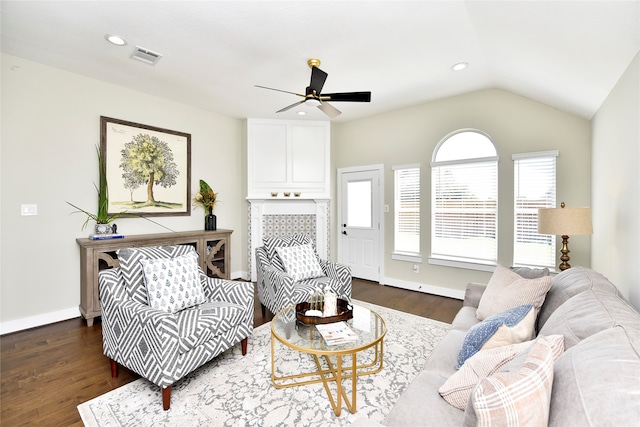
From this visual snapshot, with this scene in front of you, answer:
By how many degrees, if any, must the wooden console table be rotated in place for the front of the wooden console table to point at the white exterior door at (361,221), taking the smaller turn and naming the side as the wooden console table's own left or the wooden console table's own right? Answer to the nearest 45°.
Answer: approximately 45° to the wooden console table's own left

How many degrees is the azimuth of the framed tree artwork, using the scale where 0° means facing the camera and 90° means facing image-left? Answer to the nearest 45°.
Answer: approximately 315°

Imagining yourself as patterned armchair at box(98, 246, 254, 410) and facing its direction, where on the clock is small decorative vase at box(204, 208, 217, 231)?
The small decorative vase is roughly at 8 o'clock from the patterned armchair.

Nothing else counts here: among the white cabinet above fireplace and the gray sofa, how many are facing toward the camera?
1

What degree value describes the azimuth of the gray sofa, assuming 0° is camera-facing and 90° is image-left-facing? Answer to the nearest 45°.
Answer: approximately 90°

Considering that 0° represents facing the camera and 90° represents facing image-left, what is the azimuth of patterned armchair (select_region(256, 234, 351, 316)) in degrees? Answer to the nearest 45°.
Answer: approximately 315°

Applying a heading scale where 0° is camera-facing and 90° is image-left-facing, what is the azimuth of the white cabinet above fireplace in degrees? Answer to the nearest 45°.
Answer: approximately 0°
